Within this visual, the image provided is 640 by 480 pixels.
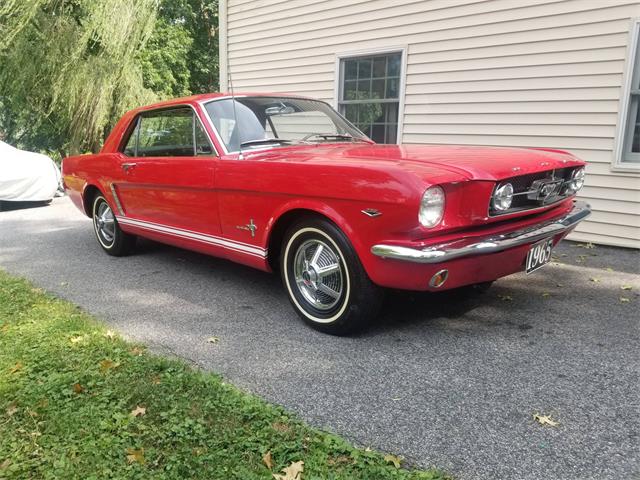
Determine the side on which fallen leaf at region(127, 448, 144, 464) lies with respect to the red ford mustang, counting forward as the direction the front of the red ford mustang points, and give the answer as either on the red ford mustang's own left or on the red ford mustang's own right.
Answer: on the red ford mustang's own right

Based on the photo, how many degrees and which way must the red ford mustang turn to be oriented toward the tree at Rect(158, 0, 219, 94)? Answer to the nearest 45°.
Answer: approximately 135° to its left

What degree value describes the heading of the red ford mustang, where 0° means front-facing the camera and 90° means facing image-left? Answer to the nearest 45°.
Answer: approximately 315°

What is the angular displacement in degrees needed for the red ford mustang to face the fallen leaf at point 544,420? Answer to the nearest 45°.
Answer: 0° — it already faces it
